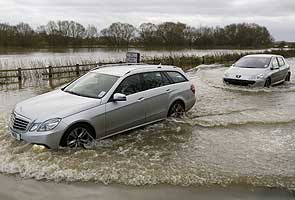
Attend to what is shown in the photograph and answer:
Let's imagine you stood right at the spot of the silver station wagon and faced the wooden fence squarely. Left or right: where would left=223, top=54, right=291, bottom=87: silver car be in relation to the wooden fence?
right

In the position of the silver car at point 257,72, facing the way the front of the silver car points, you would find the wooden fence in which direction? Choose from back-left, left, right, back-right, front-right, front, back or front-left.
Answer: front-right

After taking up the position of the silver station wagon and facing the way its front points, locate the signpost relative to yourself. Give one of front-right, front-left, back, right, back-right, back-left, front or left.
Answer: back-right

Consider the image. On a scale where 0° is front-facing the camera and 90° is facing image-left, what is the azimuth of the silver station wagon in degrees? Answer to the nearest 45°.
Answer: approximately 45°

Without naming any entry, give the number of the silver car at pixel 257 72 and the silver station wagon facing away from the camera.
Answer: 0

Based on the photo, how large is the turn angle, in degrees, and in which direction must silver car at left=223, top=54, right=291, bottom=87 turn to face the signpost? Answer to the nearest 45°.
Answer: approximately 45° to its right

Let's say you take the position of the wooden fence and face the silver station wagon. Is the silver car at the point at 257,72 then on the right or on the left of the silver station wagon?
left
